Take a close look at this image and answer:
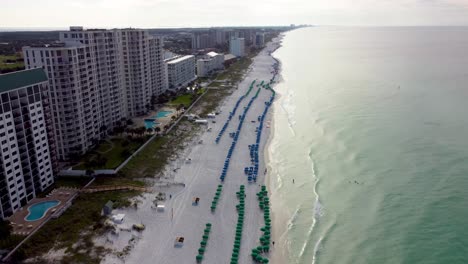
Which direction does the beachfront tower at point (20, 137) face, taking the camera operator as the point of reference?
facing the viewer and to the right of the viewer

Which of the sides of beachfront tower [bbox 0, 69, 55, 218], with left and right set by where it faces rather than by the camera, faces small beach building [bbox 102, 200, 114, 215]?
front
